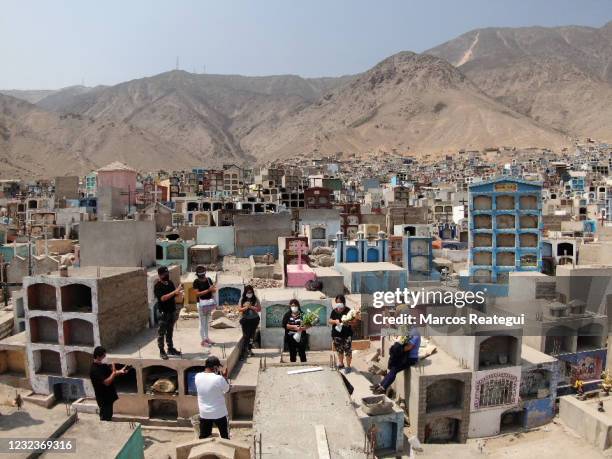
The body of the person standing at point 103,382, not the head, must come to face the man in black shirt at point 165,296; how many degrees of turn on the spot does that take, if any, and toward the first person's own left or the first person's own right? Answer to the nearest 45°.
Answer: approximately 45° to the first person's own left

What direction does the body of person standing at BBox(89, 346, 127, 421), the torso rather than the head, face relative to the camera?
to the viewer's right

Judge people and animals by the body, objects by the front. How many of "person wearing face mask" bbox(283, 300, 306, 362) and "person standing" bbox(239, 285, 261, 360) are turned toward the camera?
2

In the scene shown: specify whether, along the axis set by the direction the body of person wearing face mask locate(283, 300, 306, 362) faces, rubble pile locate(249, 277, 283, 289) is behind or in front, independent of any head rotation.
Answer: behind

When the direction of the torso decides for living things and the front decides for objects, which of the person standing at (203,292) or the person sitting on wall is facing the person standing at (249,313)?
the person sitting on wall

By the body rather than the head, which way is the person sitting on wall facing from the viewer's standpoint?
to the viewer's left

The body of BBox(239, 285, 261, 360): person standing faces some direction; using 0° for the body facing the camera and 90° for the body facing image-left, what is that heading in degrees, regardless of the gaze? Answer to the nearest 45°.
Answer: approximately 0°

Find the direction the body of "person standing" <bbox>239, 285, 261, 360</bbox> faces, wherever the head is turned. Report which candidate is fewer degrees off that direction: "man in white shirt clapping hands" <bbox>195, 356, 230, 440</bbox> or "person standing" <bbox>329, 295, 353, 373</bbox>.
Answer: the man in white shirt clapping hands

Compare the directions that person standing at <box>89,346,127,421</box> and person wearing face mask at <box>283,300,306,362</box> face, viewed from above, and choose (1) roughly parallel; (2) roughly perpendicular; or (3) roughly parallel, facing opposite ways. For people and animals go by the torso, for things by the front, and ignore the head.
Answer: roughly perpendicular

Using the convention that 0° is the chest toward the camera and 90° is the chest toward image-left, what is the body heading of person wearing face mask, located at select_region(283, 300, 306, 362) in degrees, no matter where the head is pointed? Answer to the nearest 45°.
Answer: approximately 0°

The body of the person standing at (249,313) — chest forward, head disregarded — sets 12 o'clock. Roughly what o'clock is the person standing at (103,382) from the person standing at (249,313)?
the person standing at (103,382) is roughly at 1 o'clock from the person standing at (249,313).

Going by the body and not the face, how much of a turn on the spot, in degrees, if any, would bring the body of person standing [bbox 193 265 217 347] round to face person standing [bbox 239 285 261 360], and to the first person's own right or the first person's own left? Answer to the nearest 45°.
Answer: approximately 90° to the first person's own left

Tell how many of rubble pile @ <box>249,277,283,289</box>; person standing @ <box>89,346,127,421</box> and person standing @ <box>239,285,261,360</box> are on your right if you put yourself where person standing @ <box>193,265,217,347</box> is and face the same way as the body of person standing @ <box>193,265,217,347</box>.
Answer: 1

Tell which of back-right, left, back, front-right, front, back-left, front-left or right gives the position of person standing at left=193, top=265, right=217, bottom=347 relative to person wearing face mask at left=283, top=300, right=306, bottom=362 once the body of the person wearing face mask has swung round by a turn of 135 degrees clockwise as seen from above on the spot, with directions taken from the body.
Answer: front-left
